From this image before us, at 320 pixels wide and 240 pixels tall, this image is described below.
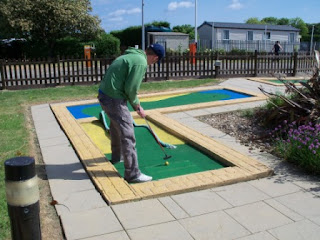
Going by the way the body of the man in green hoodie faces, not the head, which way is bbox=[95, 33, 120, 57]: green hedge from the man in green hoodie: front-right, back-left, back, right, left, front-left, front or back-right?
left

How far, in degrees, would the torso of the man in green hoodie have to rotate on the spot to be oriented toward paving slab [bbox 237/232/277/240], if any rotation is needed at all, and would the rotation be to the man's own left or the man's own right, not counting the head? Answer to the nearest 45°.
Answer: approximately 45° to the man's own right

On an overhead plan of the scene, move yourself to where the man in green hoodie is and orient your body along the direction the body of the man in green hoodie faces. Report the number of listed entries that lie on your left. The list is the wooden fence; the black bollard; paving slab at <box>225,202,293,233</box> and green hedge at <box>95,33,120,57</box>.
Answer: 2

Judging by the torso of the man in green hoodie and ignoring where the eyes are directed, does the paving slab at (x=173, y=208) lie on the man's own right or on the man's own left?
on the man's own right

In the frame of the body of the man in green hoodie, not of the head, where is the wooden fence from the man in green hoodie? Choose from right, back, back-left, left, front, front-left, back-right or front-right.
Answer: left

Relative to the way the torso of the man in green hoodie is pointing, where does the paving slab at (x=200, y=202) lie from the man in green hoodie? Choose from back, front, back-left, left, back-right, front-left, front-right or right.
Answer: front-right

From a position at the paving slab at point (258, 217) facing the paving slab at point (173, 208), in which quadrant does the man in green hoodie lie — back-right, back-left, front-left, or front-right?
front-right

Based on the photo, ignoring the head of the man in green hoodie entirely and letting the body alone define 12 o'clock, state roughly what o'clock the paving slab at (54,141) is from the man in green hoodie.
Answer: The paving slab is roughly at 8 o'clock from the man in green hoodie.

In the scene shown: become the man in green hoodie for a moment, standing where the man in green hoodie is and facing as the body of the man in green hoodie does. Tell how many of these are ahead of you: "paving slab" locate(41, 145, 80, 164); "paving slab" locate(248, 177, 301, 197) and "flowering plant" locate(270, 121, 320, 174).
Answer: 2

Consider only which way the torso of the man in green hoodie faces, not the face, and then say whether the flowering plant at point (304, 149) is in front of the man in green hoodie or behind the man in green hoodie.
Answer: in front

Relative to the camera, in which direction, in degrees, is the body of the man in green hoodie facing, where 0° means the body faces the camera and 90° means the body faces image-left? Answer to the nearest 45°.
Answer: approximately 270°

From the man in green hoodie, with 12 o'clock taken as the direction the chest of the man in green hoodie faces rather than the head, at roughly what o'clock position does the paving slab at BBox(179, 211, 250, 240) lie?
The paving slab is roughly at 2 o'clock from the man in green hoodie.
